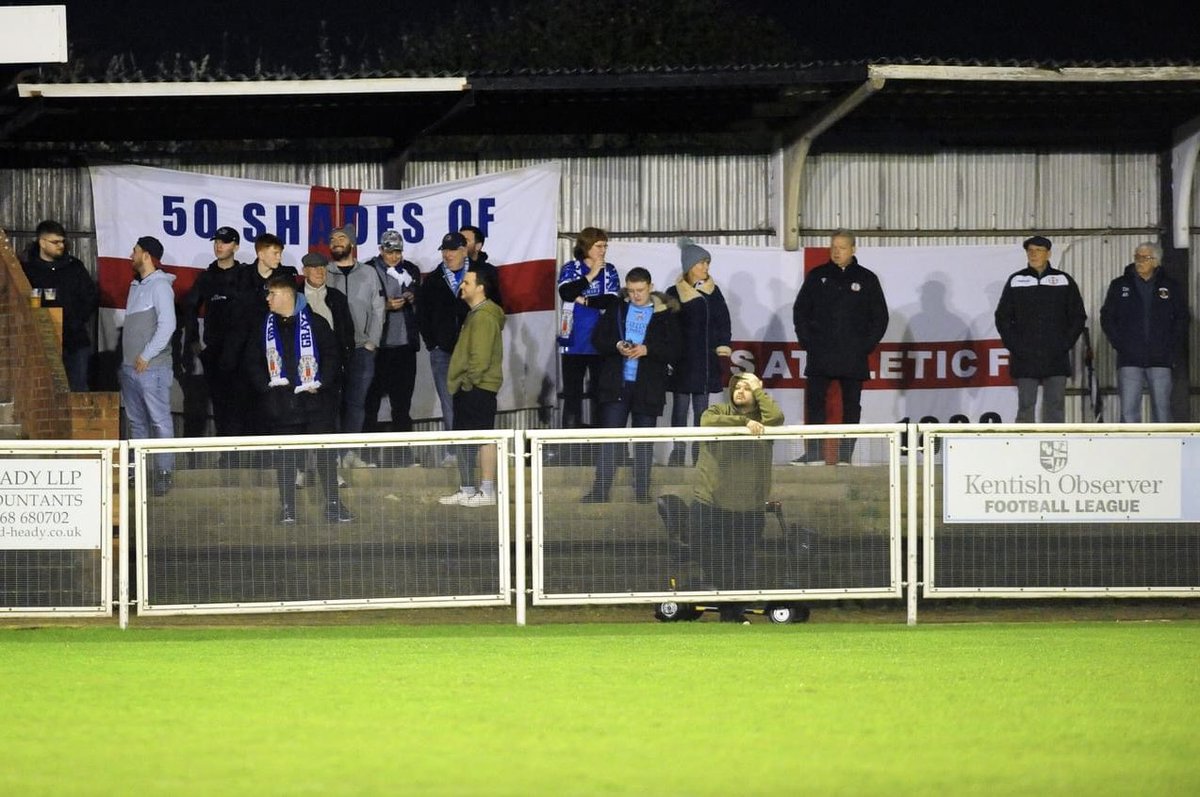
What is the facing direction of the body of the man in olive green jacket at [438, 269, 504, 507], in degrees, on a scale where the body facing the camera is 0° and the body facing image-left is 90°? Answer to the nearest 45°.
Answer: approximately 90°

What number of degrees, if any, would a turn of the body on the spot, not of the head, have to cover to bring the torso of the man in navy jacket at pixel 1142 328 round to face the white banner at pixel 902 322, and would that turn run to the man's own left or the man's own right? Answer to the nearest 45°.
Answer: approximately 90° to the man's own right

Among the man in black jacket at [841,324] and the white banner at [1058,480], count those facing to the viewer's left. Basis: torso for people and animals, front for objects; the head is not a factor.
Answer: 0

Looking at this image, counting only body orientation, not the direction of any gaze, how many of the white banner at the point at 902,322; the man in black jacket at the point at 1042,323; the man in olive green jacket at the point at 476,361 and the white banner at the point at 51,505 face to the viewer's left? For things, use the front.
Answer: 1

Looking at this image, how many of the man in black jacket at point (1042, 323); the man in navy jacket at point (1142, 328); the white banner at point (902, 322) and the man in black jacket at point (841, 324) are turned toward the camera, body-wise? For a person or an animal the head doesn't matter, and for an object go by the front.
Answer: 4

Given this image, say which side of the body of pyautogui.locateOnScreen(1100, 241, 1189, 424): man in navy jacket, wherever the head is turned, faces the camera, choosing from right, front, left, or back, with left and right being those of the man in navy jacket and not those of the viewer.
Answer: front

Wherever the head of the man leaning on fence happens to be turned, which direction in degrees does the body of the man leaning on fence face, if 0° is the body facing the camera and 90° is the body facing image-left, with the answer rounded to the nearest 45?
approximately 0°

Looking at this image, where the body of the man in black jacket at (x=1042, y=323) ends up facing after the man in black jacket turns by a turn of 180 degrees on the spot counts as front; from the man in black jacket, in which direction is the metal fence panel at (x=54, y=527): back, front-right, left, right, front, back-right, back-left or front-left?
back-left

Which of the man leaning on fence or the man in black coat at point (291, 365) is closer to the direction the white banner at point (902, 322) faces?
the man leaning on fence

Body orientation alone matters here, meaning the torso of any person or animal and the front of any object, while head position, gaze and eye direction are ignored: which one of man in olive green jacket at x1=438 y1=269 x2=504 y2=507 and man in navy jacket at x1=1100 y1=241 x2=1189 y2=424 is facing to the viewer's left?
the man in olive green jacket

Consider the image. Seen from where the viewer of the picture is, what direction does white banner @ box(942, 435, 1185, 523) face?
facing the viewer

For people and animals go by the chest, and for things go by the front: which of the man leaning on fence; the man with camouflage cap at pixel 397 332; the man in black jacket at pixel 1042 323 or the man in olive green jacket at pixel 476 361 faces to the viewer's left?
the man in olive green jacket

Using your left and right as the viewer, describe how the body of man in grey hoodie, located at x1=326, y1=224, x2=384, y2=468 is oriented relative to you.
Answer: facing the viewer and to the left of the viewer

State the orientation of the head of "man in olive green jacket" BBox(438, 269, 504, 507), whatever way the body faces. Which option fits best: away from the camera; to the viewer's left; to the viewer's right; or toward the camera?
to the viewer's left

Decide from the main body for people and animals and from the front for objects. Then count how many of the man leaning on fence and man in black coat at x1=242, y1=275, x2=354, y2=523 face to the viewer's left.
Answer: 0

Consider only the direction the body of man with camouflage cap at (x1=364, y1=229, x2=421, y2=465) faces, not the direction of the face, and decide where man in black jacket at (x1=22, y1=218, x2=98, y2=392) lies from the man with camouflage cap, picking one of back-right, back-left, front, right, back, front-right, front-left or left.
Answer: right
